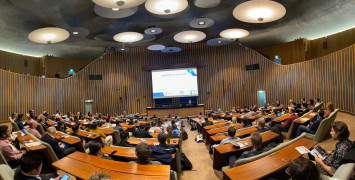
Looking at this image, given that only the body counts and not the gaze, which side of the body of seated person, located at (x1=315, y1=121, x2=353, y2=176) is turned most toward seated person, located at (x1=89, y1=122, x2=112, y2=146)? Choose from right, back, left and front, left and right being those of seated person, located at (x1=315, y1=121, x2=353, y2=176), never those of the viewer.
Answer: front

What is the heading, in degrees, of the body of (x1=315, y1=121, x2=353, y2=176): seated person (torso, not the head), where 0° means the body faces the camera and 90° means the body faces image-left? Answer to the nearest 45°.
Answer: approximately 90°

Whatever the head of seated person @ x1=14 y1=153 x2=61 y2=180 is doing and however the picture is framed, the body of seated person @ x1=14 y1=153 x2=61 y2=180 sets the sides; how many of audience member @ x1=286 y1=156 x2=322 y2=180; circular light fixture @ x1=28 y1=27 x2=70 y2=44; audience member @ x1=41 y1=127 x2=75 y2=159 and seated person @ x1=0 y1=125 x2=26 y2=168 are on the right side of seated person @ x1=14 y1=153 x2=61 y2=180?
1

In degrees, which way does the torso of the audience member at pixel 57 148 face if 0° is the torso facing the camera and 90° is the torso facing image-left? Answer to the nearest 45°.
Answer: approximately 225°

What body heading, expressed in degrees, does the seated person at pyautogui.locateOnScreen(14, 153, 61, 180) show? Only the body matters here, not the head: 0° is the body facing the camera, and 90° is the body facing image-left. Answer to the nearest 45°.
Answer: approximately 225°

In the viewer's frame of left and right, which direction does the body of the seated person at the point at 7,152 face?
facing to the right of the viewer

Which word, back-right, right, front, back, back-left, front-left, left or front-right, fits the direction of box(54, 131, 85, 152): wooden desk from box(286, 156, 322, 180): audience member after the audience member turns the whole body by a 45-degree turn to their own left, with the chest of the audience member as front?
front

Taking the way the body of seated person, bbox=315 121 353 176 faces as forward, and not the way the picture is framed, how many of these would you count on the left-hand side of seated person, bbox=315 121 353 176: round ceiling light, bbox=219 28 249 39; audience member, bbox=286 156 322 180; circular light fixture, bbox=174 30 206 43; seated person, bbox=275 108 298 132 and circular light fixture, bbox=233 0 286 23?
1

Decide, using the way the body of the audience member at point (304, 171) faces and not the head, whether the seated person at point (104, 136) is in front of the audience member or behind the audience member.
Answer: in front

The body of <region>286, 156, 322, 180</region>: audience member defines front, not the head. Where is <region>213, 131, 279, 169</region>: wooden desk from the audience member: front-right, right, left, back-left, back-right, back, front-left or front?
front

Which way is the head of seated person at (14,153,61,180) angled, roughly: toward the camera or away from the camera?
away from the camera

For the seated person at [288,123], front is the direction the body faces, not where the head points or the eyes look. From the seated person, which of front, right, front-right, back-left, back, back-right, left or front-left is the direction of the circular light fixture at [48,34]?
front

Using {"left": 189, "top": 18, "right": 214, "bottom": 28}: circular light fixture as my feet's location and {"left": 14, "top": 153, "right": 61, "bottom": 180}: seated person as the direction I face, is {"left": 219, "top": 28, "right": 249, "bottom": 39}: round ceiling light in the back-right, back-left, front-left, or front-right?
back-left

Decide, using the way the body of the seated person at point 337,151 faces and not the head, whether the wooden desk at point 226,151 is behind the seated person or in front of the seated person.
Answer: in front

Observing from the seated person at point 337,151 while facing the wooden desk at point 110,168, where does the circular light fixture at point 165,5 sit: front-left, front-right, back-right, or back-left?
front-right

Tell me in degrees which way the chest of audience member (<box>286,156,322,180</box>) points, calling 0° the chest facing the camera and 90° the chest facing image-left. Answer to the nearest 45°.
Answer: approximately 135°

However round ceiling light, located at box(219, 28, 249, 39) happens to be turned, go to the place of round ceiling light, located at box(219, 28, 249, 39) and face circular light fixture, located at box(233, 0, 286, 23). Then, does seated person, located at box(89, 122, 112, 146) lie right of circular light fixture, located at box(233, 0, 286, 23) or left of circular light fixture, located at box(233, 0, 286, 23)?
right

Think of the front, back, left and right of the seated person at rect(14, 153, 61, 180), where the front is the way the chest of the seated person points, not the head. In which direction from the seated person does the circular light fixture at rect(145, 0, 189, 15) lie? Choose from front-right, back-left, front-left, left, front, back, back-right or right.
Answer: front
